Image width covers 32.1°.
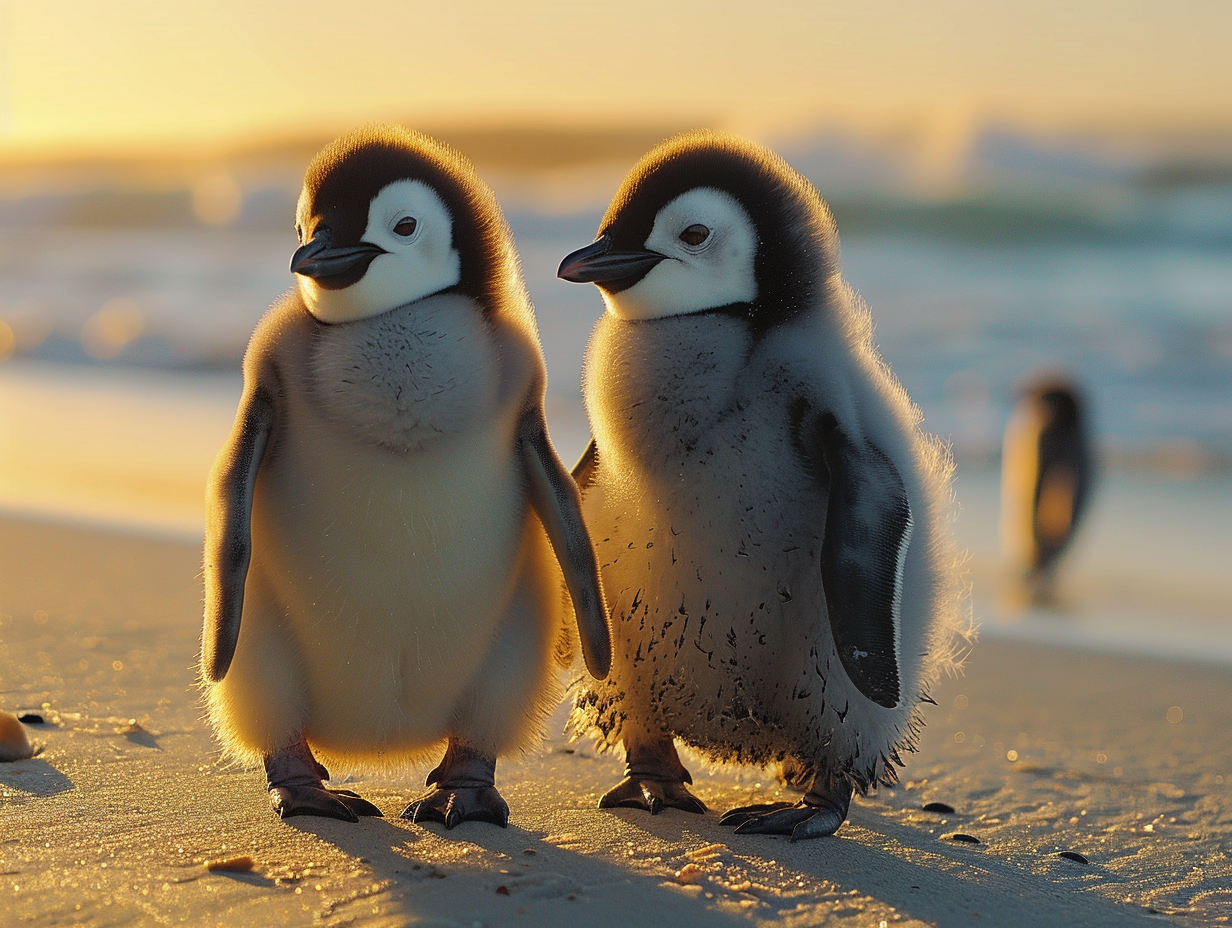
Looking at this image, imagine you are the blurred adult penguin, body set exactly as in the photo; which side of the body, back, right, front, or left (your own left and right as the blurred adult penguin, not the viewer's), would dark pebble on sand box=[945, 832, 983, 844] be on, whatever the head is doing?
left

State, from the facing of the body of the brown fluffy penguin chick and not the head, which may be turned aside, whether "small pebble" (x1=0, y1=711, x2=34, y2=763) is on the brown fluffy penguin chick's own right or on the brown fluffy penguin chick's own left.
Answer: on the brown fluffy penguin chick's own right

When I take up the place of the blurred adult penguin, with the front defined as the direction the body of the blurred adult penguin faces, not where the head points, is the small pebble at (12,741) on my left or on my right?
on my left

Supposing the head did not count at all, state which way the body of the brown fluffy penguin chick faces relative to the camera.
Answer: toward the camera

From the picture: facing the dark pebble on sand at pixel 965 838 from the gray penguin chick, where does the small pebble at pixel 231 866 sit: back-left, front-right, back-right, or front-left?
back-right

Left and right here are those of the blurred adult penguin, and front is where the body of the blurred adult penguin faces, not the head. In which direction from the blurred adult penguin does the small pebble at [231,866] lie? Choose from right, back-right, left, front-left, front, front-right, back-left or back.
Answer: left

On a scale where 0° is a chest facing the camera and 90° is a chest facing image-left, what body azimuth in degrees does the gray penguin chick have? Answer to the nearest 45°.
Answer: approximately 45°

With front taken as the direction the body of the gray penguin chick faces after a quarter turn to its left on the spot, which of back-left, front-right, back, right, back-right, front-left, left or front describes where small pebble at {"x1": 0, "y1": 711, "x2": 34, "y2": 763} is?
back-right

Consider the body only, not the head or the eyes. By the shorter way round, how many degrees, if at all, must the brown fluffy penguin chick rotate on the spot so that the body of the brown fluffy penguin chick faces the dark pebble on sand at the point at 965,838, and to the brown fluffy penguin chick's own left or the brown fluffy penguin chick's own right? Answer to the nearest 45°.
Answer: approximately 90° to the brown fluffy penguin chick's own left

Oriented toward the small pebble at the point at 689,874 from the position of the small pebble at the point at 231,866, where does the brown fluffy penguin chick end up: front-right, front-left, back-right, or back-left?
front-left

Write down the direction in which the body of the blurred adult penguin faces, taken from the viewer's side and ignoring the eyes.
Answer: to the viewer's left
